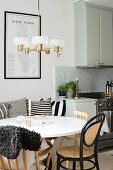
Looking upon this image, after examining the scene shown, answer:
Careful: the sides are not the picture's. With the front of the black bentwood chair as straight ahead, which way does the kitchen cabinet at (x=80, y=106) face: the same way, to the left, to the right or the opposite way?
the opposite way

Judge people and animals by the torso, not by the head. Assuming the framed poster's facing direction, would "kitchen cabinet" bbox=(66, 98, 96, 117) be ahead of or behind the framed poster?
ahead

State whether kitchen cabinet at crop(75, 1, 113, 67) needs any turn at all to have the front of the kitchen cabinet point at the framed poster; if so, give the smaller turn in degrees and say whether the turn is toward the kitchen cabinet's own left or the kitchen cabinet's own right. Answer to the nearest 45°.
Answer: approximately 90° to the kitchen cabinet's own right

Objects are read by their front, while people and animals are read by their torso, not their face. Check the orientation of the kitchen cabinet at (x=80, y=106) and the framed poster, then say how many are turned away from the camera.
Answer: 0

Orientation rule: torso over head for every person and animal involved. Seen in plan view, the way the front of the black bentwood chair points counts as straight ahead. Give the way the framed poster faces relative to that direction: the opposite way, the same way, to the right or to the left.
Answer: the opposite way

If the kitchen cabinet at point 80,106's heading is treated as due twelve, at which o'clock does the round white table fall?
The round white table is roughly at 2 o'clock from the kitchen cabinet.

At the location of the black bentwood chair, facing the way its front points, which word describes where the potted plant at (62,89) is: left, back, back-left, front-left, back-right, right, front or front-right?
front-right

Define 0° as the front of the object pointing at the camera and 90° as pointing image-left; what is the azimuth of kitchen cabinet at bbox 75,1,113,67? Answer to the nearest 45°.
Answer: approximately 315°

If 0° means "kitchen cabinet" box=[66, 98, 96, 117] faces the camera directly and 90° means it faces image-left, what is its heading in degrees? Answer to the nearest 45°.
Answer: approximately 315°

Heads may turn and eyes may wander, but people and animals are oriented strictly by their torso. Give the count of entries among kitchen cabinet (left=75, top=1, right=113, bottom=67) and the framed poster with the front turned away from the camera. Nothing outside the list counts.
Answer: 0

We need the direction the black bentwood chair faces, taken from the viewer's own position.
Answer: facing away from the viewer and to the left of the viewer
